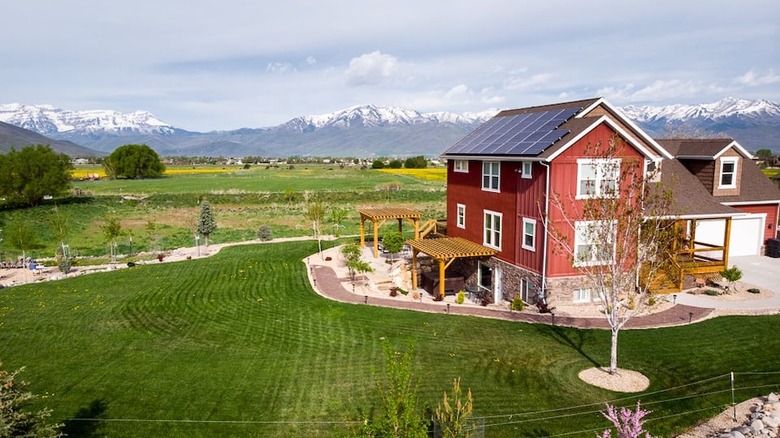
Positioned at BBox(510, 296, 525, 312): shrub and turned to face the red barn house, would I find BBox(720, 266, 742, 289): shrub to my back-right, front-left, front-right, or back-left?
front-right

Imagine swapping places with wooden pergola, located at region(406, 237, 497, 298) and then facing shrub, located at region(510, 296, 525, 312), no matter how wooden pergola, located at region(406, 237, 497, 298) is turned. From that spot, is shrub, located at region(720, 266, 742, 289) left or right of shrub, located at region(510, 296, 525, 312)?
left

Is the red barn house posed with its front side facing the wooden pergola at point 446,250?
no
